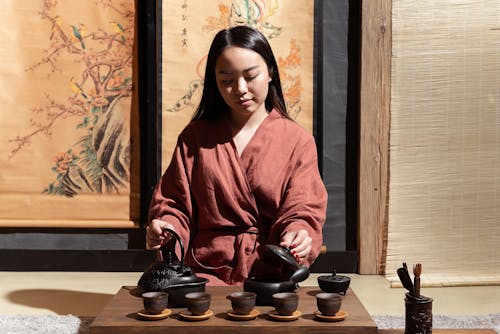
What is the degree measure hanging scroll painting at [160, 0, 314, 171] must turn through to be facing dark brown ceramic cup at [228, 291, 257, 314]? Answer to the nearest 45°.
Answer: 0° — it already faces it

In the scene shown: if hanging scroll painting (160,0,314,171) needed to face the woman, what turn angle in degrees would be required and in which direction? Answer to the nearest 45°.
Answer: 0° — it already faces them

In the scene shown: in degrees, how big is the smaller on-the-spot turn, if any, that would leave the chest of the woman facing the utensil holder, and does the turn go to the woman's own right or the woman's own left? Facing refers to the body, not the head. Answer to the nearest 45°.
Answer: approximately 45° to the woman's own left

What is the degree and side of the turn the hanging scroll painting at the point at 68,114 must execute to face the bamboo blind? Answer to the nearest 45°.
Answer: approximately 90° to its left

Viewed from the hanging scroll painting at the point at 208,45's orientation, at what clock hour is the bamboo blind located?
The bamboo blind is roughly at 9 o'clock from the hanging scroll painting.

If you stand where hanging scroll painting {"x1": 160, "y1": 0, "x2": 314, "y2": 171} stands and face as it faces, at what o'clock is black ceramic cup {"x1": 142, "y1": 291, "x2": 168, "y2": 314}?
The black ceramic cup is roughly at 12 o'clock from the hanging scroll painting.

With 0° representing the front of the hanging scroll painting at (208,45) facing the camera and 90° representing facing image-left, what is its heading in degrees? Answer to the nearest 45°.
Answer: approximately 0°
